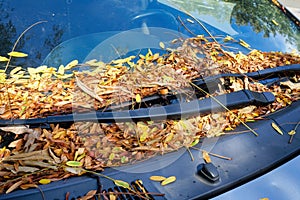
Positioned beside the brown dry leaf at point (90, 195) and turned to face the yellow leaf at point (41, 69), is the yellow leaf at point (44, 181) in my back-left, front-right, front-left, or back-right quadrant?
front-left

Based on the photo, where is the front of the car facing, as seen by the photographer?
facing the viewer and to the right of the viewer
